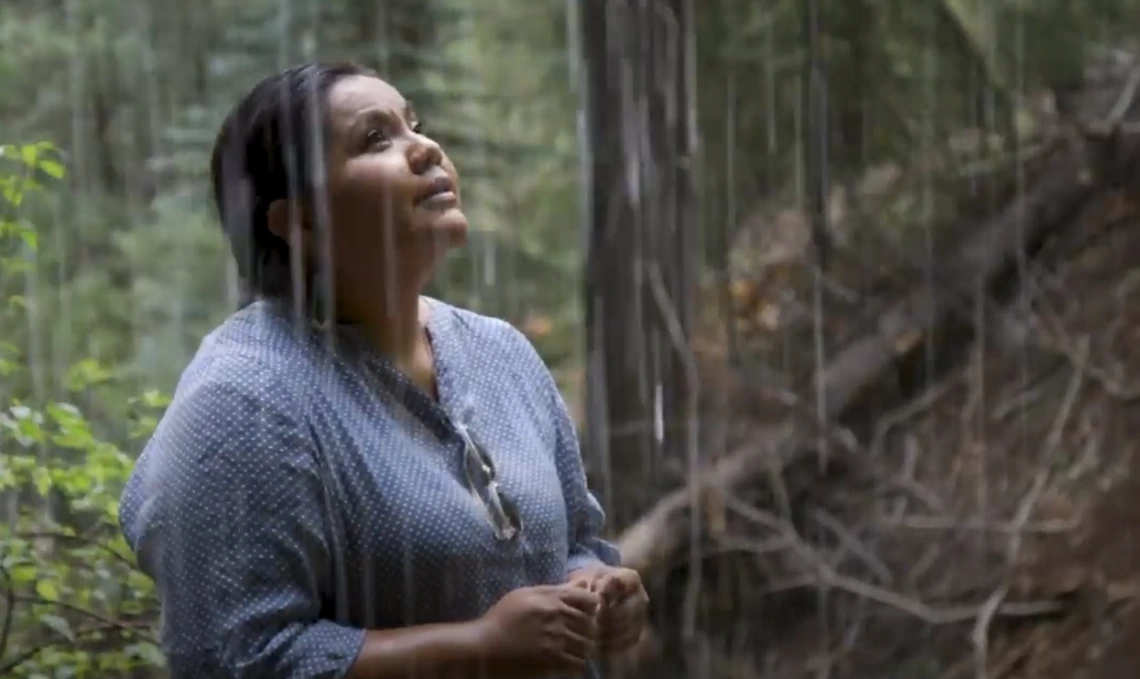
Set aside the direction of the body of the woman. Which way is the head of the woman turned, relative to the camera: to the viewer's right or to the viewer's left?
to the viewer's right

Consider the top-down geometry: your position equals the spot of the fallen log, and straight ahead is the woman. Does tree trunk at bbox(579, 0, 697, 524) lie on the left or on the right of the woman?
right

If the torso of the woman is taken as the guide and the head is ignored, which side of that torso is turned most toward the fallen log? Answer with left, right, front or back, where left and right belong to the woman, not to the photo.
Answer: left

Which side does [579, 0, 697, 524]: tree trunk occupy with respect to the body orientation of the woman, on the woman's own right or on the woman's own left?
on the woman's own left

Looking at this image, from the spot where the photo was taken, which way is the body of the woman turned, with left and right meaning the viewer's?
facing the viewer and to the right of the viewer
